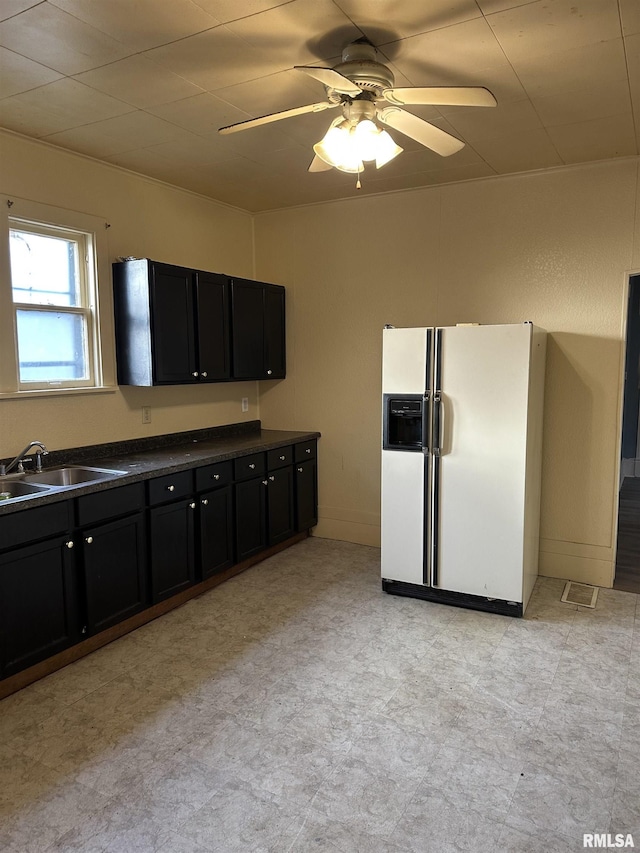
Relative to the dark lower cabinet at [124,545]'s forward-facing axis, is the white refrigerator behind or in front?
in front

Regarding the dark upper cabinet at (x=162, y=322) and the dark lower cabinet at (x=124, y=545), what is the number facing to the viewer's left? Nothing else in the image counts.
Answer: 0

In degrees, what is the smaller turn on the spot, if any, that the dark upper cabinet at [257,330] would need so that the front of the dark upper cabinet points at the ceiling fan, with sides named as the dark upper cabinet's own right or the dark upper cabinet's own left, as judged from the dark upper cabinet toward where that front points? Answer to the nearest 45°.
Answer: approximately 45° to the dark upper cabinet's own right

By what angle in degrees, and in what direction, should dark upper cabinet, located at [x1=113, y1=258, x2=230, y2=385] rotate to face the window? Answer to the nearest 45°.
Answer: approximately 135° to its right

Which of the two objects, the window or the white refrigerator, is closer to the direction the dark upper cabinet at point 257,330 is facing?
the white refrigerator

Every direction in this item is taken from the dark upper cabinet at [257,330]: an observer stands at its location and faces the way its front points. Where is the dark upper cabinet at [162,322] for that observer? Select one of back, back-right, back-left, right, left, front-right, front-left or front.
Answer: right

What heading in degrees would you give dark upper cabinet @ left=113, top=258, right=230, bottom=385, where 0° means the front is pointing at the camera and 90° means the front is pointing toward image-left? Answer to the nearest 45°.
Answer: approximately 315°

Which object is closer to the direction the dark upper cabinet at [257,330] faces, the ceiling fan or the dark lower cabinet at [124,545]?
the ceiling fan
